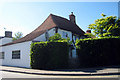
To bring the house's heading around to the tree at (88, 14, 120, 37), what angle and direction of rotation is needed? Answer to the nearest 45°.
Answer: approximately 45° to its left

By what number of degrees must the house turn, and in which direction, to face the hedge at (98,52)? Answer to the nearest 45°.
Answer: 0° — it already faces it

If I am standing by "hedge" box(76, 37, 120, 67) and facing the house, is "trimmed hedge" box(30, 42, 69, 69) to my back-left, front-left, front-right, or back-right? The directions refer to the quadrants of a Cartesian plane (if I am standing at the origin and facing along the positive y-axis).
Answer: front-left

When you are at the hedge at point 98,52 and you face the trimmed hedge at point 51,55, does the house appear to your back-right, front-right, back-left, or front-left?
front-right

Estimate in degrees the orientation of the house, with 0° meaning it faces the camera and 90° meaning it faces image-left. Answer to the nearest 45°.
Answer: approximately 315°

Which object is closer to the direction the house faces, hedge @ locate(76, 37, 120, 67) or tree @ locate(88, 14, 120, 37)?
the hedge
